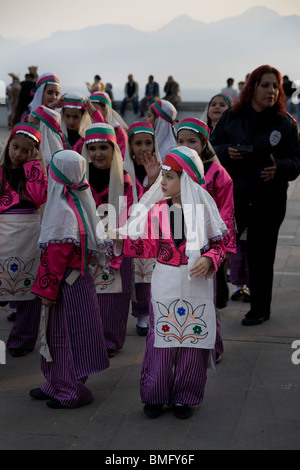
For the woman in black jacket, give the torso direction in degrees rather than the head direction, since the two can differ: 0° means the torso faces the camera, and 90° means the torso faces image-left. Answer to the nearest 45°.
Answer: approximately 0°
